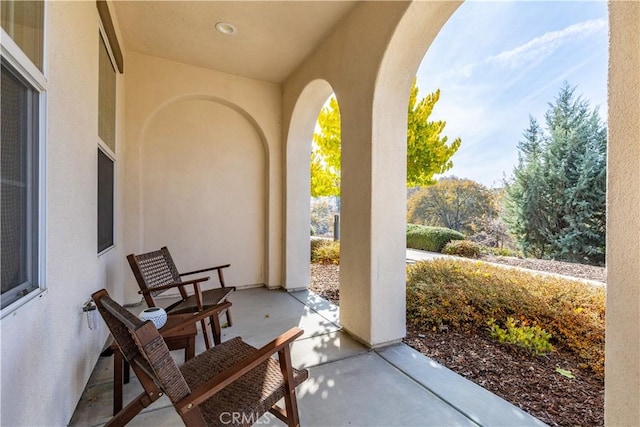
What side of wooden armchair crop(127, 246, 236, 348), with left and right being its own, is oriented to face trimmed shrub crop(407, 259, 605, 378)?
front

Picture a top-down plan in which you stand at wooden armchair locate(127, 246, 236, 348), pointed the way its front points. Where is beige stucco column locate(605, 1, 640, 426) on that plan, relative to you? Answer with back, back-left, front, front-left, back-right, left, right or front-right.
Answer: front

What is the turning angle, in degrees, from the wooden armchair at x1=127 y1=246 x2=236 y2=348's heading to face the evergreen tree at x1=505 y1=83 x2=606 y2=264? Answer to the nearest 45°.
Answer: approximately 45° to its left

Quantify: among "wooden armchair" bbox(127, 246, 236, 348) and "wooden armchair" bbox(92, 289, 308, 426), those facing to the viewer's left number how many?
0

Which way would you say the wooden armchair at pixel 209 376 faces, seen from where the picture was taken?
facing away from the viewer and to the right of the viewer

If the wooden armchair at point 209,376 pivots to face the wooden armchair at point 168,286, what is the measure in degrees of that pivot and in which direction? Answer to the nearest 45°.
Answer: approximately 45° to its left

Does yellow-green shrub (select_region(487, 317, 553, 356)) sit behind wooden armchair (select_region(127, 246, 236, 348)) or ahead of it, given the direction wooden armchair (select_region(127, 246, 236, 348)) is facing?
ahead

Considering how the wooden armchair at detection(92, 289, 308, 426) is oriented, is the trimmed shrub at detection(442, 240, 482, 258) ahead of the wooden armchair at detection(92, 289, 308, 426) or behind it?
ahead

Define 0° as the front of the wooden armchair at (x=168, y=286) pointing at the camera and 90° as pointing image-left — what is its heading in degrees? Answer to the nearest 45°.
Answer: approximately 315°

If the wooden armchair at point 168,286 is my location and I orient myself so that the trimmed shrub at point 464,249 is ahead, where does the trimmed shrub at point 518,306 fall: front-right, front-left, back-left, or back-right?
front-right

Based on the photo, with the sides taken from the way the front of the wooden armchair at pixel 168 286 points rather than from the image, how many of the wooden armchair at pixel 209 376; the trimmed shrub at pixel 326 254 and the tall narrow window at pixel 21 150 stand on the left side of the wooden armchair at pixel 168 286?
1

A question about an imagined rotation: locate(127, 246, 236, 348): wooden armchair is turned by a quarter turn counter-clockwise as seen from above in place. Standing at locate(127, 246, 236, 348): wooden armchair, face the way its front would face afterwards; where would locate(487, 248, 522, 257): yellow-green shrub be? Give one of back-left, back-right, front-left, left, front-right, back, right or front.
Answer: front-right

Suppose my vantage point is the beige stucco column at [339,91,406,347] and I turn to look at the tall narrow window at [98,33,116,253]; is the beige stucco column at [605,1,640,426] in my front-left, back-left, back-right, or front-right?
back-left
